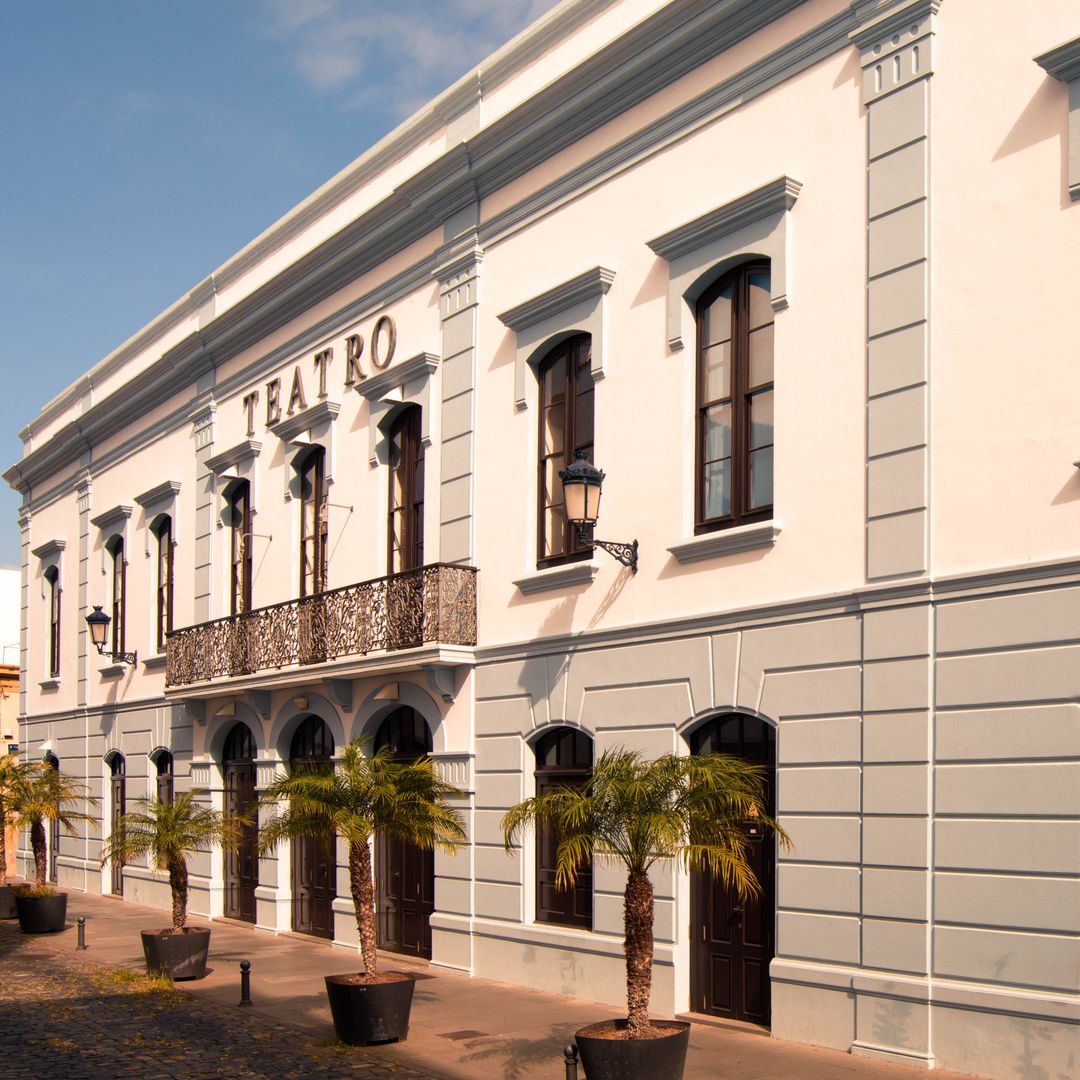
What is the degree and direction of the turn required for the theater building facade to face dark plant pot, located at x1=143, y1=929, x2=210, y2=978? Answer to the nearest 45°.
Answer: approximately 90° to its right

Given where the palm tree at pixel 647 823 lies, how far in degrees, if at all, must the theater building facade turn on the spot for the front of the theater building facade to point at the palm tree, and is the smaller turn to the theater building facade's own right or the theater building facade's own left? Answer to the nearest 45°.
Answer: approximately 45° to the theater building facade's own left

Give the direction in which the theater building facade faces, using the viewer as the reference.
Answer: facing the viewer and to the left of the viewer
